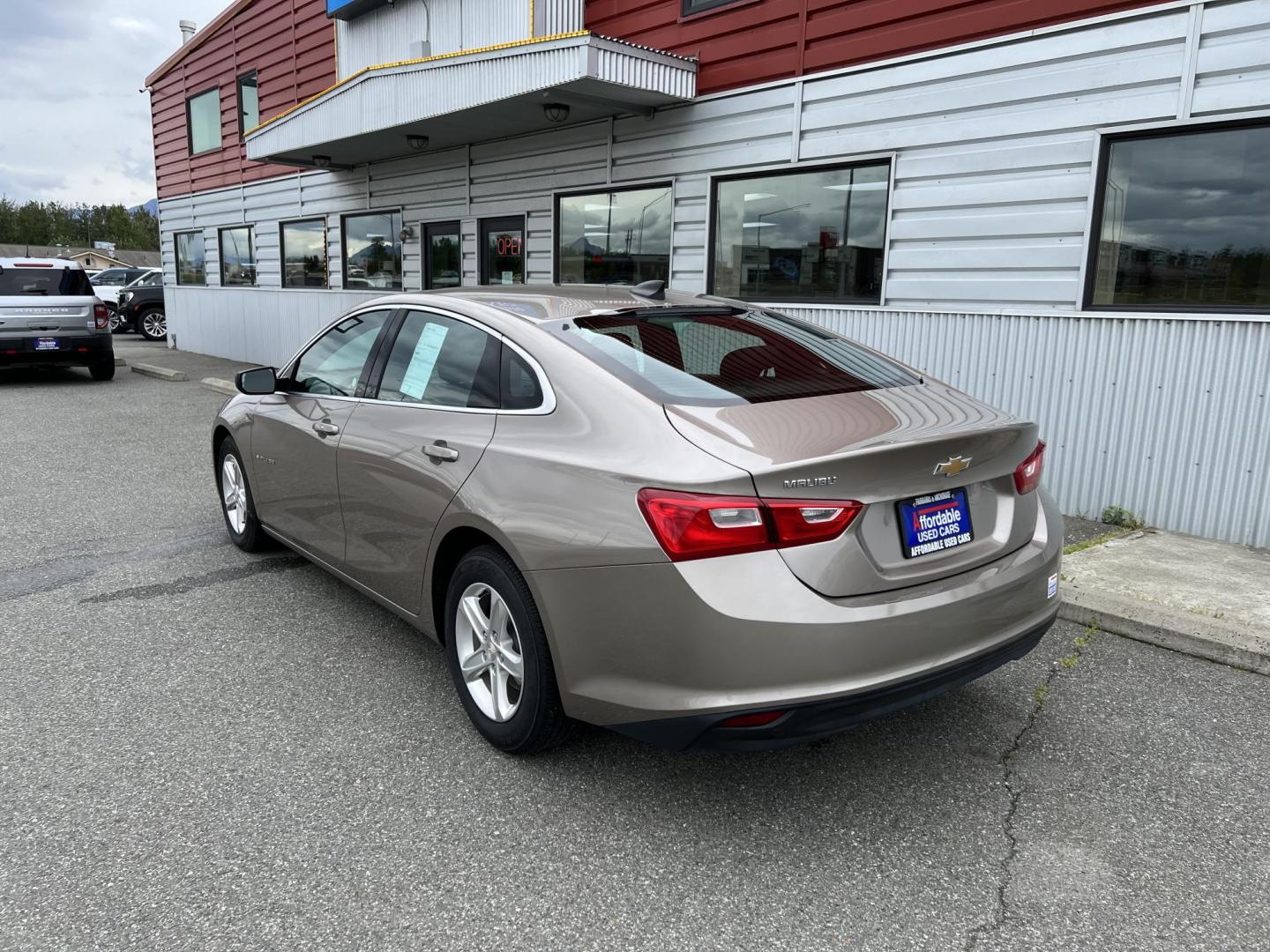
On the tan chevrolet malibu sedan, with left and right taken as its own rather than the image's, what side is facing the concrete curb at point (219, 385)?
front

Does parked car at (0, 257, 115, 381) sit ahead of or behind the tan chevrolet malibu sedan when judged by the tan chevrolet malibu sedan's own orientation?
ahead

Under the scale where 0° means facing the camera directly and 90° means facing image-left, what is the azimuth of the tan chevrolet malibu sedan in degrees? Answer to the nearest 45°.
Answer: approximately 135°

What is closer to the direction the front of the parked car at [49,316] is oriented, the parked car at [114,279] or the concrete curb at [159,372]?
the parked car

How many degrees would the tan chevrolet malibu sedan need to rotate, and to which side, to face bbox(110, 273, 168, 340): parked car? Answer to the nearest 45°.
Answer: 0° — it already faces it

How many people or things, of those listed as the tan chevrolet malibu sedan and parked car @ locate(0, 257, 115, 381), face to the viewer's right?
0

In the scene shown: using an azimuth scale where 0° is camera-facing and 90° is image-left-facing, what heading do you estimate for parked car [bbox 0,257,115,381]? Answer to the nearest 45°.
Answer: approximately 180°

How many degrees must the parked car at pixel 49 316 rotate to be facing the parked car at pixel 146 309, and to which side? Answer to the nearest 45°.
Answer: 0° — it already faces it

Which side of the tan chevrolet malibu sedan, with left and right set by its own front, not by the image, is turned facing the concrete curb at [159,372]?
front

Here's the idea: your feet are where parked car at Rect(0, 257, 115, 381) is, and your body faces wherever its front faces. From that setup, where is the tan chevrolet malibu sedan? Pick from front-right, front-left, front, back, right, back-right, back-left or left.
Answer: back
